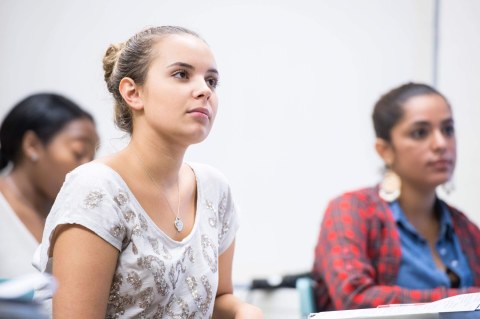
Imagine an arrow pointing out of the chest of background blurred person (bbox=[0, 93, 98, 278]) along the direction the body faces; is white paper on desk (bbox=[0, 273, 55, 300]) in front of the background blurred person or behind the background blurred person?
in front

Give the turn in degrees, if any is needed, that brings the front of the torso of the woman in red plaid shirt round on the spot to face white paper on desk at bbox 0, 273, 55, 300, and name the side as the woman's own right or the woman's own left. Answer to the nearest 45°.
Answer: approximately 45° to the woman's own right

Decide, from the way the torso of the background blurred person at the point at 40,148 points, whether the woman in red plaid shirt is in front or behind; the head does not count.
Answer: in front

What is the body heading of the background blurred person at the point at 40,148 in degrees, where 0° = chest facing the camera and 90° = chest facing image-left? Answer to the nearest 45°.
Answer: approximately 315°

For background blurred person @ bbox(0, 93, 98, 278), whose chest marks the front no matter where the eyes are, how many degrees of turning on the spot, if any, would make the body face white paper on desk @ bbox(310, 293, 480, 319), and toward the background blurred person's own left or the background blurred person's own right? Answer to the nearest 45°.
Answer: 0° — they already face it
